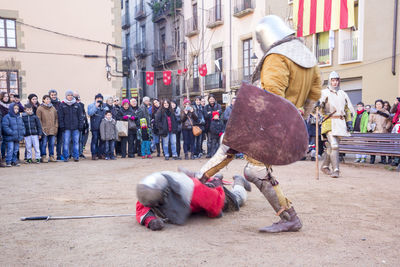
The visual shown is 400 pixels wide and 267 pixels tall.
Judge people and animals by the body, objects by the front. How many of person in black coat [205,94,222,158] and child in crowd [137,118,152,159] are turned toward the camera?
2

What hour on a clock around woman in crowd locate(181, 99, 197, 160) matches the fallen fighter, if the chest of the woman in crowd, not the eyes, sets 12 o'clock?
The fallen fighter is roughly at 12 o'clock from the woman in crowd.

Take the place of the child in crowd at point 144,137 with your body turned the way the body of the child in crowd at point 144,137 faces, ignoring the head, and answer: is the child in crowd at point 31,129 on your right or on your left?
on your right

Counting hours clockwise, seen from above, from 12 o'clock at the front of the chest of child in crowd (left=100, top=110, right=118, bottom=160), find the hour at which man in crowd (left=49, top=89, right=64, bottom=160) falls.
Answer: The man in crowd is roughly at 3 o'clock from the child in crowd.

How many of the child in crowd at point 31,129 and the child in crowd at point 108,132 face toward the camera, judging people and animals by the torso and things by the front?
2

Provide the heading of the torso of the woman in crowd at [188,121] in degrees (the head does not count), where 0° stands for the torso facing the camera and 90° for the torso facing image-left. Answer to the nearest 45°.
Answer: approximately 0°

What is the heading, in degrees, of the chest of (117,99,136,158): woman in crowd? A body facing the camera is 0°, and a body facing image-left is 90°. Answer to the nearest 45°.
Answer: approximately 0°

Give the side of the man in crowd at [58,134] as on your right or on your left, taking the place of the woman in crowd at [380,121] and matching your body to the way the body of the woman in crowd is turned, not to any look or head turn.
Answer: on your right
